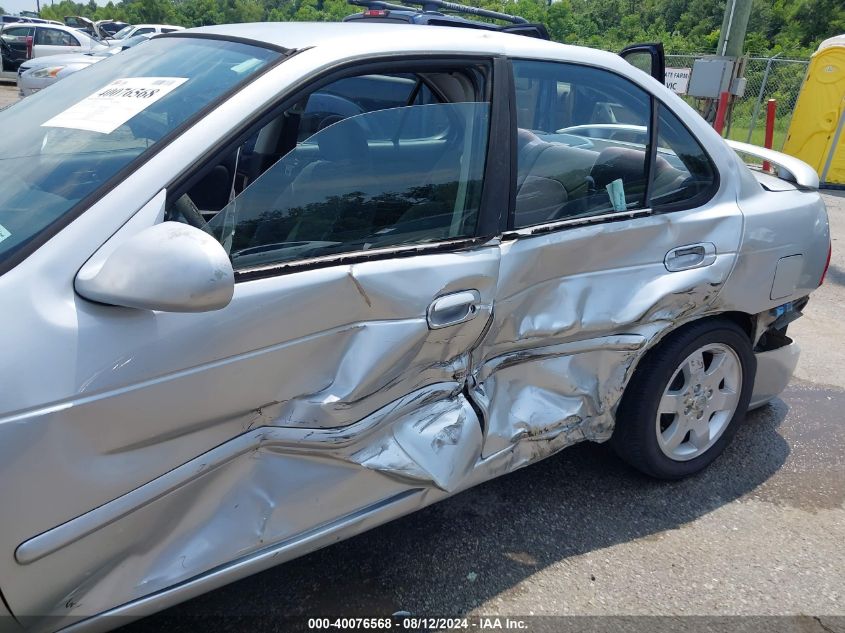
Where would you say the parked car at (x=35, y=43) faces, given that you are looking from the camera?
facing to the left of the viewer

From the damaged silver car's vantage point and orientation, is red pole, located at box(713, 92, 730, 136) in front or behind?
behind

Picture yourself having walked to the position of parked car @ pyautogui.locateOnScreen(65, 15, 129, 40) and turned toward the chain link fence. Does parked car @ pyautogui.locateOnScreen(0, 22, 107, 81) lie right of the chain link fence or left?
right

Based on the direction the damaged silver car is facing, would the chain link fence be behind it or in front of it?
behind

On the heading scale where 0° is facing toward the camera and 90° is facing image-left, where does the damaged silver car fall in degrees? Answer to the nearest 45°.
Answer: approximately 45°

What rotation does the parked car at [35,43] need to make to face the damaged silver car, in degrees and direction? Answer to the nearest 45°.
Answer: approximately 90° to its left
